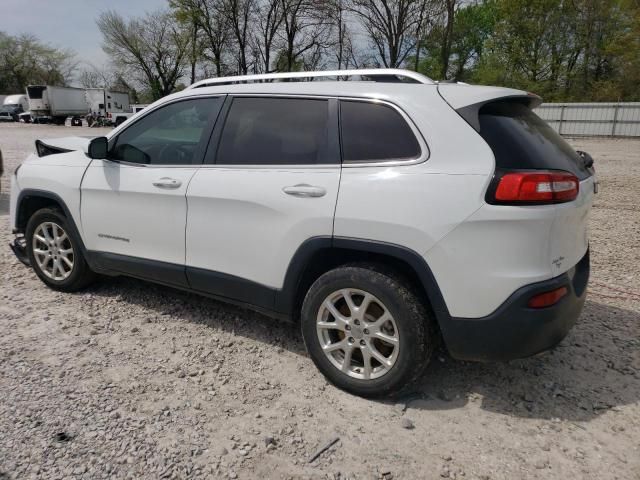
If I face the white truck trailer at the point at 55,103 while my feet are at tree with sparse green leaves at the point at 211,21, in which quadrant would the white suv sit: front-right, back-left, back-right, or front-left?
front-left

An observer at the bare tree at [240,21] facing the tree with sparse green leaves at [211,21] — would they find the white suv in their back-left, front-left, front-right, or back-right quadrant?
back-left

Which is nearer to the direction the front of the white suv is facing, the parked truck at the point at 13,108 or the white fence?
the parked truck

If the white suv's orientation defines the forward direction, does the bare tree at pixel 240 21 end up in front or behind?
in front

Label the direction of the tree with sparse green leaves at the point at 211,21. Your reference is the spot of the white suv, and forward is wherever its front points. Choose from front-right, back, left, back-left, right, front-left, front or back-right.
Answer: front-right

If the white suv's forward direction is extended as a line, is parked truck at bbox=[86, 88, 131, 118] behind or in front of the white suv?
in front

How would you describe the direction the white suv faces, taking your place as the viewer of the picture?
facing away from the viewer and to the left of the viewer

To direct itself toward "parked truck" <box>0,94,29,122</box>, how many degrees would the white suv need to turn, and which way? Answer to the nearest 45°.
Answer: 0° — it already faces it
